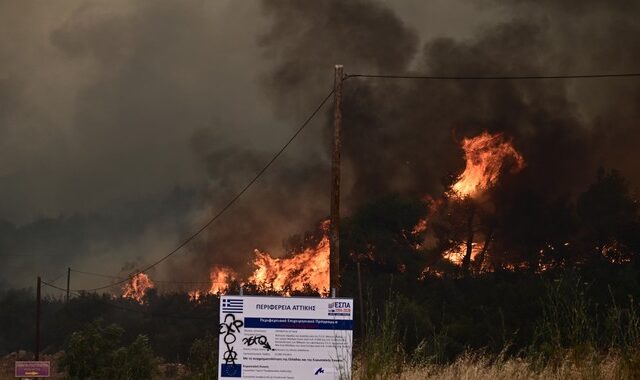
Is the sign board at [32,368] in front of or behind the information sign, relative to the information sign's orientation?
behind

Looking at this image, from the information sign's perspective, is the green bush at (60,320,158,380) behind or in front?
behind

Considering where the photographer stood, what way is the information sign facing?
facing the viewer

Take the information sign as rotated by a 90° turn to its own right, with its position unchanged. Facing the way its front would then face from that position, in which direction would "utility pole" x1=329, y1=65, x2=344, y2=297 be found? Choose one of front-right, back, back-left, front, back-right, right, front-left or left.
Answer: right
